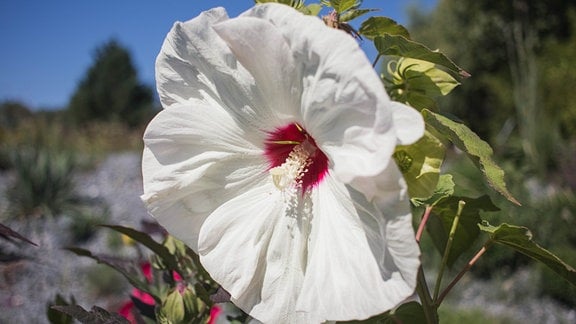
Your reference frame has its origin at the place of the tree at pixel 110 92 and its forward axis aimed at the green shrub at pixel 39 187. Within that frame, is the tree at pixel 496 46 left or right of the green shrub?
left

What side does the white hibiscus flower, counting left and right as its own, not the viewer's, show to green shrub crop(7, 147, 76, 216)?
back

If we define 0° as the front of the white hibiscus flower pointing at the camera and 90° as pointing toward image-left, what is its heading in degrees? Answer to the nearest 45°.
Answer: approximately 0°

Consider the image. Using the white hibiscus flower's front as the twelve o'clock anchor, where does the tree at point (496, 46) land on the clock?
The tree is roughly at 7 o'clock from the white hibiscus flower.

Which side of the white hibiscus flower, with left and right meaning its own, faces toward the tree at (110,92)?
back

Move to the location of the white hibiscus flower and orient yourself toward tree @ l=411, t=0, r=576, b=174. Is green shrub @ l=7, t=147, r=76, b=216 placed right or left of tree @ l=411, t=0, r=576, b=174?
left
